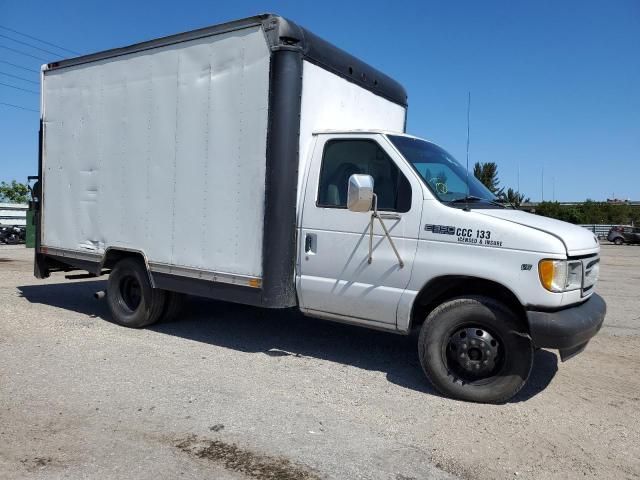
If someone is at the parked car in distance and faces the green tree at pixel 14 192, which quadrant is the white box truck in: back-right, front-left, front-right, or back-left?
front-left

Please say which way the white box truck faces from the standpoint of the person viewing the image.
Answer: facing the viewer and to the right of the viewer

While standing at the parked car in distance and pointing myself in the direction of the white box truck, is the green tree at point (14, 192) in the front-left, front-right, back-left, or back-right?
front-right

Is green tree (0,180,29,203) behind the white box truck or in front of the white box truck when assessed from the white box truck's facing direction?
behind

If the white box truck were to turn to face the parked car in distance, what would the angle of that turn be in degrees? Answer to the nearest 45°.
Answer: approximately 90° to its left

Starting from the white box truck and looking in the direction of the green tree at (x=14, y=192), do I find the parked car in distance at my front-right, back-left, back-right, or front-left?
front-right

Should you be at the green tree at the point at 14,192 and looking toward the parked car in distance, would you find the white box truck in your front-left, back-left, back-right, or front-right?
front-right
